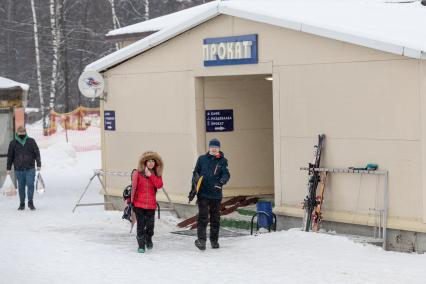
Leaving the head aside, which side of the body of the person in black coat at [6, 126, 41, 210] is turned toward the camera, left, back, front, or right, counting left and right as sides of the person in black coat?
front

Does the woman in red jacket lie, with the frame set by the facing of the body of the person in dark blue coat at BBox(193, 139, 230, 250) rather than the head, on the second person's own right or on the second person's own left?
on the second person's own right

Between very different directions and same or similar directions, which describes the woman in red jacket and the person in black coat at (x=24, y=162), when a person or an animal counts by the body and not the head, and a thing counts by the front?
same or similar directions

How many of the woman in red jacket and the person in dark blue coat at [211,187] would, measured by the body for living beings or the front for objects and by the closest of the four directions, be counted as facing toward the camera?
2

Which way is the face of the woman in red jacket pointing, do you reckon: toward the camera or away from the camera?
toward the camera

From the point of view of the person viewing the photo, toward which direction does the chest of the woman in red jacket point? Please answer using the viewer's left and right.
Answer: facing the viewer

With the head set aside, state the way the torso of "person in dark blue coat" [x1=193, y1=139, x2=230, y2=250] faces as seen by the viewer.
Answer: toward the camera

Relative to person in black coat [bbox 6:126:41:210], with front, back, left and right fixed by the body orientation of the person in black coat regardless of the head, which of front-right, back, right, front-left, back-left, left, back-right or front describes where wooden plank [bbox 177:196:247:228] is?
front-left

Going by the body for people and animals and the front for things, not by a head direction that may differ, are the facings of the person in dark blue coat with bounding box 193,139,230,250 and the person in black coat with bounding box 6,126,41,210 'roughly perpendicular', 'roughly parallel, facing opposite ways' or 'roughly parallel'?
roughly parallel
